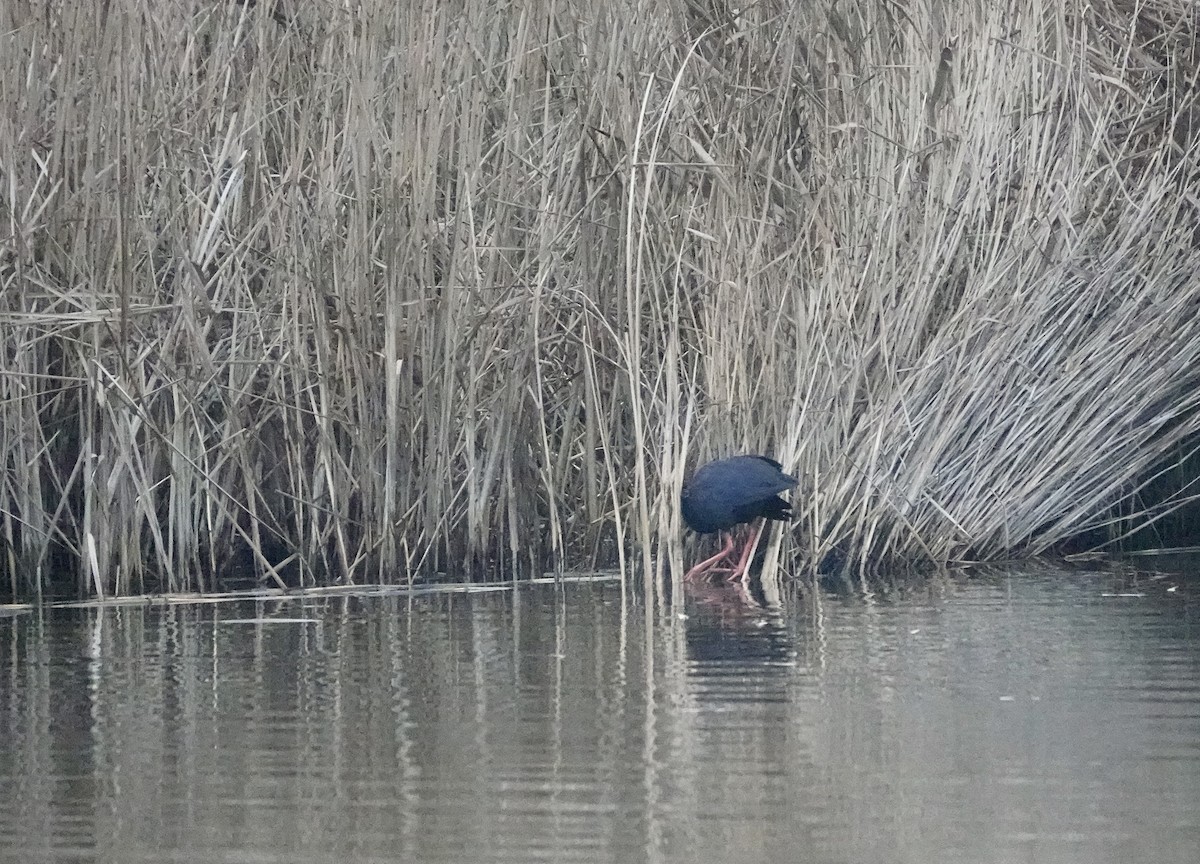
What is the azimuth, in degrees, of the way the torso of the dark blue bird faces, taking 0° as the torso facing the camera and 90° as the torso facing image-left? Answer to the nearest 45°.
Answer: approximately 90°
